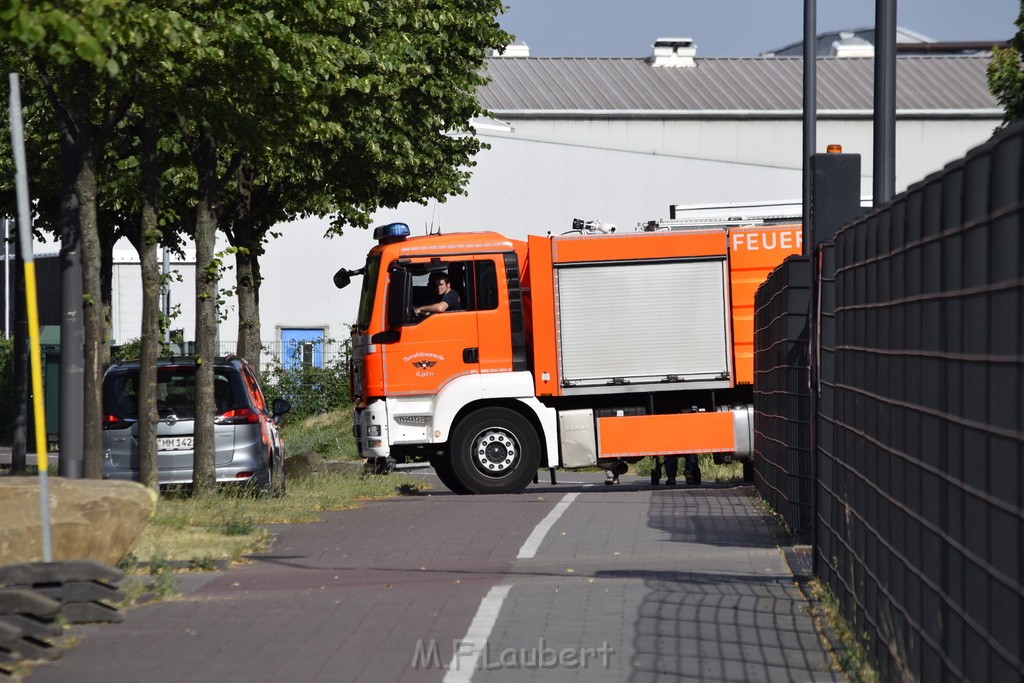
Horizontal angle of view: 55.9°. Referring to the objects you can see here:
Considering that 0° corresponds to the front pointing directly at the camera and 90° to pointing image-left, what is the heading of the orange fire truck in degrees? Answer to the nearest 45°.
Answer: approximately 90°

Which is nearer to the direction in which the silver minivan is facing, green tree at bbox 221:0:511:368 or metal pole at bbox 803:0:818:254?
the green tree

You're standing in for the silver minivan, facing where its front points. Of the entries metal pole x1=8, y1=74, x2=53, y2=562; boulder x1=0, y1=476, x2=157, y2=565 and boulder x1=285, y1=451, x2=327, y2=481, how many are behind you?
2

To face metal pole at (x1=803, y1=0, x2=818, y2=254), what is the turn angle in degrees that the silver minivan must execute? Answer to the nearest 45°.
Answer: approximately 90° to its right

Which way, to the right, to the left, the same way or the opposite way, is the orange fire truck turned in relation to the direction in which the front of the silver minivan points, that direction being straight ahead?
to the left

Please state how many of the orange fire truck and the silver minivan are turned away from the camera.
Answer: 1

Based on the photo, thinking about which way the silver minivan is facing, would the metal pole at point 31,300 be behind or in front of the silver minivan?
behind

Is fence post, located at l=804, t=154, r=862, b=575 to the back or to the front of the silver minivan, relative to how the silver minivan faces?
to the back

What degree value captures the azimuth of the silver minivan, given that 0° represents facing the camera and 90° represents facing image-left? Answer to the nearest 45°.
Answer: approximately 180°

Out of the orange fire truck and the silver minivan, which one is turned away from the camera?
the silver minivan

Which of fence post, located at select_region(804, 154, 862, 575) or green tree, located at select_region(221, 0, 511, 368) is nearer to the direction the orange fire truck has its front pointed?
the green tree
